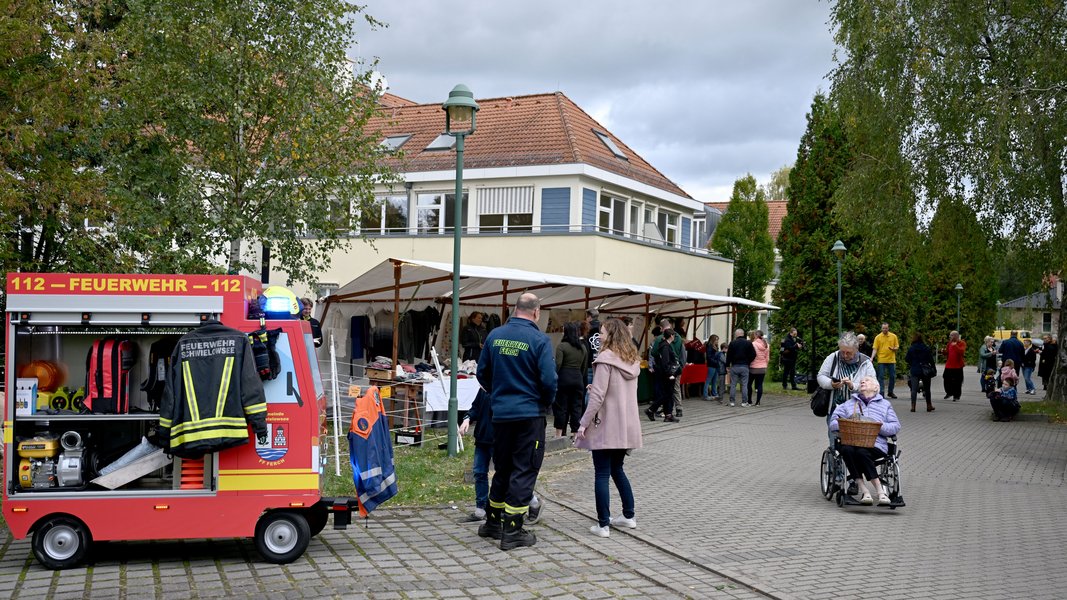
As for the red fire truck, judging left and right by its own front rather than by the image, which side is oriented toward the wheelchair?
front

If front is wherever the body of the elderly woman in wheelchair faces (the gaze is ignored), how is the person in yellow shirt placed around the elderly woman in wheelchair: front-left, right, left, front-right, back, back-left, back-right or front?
back

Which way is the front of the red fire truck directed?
to the viewer's right

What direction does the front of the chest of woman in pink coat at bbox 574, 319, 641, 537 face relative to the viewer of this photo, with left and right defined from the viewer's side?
facing away from the viewer and to the left of the viewer

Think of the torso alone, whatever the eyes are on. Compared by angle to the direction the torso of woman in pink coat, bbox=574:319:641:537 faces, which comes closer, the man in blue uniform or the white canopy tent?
the white canopy tent

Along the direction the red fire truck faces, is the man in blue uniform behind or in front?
in front

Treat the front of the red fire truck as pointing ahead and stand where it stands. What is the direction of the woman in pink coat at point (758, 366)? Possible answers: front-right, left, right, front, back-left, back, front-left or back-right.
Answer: front-left

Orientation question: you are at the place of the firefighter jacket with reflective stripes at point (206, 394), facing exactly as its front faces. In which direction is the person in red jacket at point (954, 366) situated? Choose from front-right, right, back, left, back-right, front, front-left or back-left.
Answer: front-right

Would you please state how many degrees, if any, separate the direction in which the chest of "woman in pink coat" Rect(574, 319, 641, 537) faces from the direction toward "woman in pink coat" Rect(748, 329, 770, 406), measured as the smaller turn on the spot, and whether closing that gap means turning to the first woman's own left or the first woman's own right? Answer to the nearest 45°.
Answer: approximately 45° to the first woman's own right

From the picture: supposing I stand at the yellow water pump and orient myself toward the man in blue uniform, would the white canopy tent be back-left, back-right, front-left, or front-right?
front-left

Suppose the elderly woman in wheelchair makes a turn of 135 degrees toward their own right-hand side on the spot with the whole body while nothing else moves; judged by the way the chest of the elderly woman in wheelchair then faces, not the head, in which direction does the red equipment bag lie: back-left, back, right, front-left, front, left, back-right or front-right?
left

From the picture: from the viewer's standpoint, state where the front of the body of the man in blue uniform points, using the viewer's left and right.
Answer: facing away from the viewer and to the right of the viewer

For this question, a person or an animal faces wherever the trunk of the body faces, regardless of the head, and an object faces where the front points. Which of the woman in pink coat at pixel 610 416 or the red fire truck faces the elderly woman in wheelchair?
the red fire truck

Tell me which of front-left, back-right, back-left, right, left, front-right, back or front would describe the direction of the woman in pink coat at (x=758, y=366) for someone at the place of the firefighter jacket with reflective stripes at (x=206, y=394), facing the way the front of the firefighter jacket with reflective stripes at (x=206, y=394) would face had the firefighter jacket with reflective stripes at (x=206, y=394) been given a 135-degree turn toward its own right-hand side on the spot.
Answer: left

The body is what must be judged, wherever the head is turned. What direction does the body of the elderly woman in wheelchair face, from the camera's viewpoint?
toward the camera

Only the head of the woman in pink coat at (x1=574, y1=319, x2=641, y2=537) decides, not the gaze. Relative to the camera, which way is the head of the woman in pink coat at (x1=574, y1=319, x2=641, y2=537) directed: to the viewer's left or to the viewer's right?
to the viewer's left

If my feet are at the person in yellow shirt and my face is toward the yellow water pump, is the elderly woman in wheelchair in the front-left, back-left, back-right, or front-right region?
front-left

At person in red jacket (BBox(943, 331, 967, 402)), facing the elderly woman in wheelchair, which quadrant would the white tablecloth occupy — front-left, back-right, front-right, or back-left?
front-right

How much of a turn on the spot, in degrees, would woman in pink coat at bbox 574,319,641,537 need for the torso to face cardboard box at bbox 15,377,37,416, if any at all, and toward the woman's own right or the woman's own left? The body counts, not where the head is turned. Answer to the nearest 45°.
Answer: approximately 45° to the woman's own left

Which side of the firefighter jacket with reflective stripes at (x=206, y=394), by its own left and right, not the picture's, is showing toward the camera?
back
